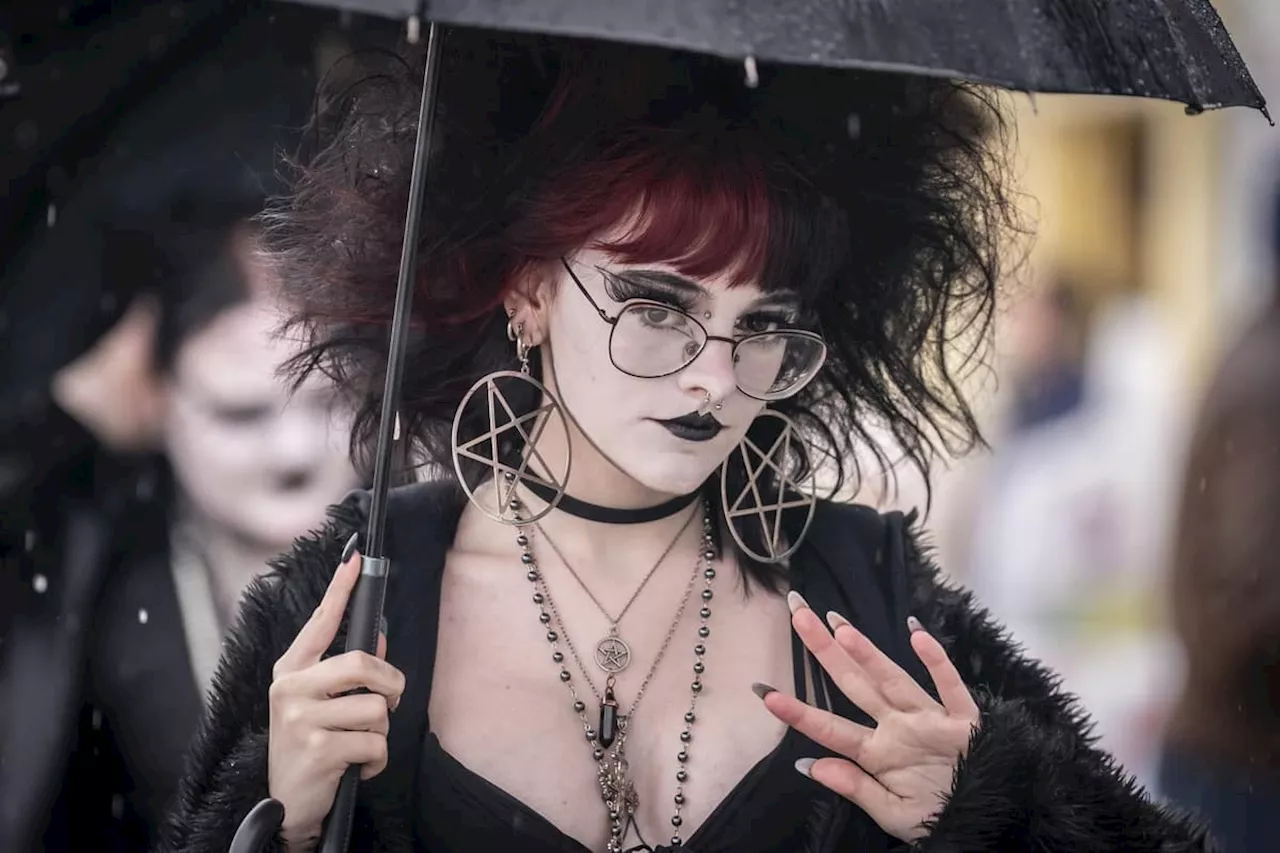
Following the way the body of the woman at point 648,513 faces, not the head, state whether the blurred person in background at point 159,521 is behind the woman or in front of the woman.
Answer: behind

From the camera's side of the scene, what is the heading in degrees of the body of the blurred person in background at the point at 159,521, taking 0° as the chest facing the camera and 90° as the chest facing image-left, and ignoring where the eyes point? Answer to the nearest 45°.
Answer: approximately 315°

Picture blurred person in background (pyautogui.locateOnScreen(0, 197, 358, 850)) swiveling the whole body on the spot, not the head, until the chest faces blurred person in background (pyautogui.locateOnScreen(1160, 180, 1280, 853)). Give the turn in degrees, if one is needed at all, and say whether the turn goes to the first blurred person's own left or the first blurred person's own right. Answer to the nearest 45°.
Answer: approximately 45° to the first blurred person's own left

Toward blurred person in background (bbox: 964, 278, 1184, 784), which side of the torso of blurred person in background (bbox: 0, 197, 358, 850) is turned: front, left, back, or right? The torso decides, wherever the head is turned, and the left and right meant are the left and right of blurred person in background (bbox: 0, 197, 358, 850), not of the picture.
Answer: left

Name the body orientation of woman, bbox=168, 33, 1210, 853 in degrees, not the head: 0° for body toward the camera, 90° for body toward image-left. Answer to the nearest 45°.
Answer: approximately 0°

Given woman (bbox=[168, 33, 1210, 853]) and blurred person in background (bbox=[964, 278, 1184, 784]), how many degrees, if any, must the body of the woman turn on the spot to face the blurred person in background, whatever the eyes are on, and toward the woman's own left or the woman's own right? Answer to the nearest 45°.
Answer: approximately 180°

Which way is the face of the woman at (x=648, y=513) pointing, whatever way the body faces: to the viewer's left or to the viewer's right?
to the viewer's right

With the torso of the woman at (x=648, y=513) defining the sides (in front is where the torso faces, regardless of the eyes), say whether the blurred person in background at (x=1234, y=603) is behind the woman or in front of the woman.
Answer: behind

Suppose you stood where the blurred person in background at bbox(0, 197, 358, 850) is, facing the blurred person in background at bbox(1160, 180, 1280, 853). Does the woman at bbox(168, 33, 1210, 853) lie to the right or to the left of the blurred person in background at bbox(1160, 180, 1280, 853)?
right
